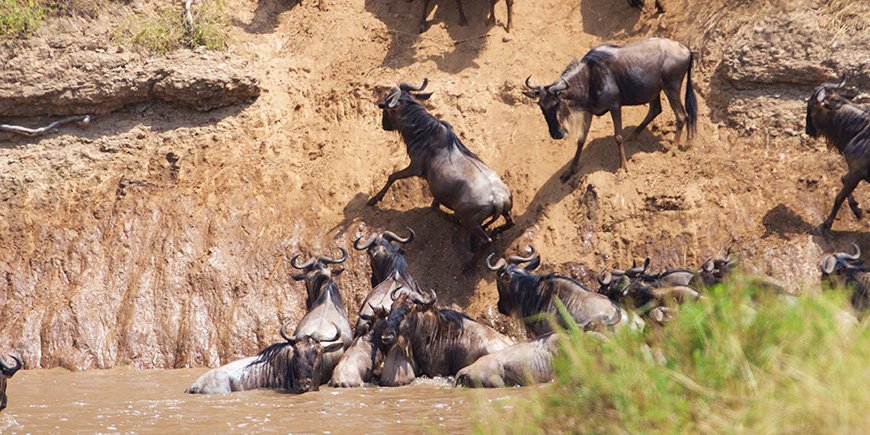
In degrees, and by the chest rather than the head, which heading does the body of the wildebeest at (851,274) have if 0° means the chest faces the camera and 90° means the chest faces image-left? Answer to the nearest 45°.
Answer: approximately 90°

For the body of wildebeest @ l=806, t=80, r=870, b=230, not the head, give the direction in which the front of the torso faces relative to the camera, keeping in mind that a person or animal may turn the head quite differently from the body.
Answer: to the viewer's left

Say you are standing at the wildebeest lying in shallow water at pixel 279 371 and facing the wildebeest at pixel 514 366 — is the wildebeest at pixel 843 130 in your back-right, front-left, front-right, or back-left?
front-left

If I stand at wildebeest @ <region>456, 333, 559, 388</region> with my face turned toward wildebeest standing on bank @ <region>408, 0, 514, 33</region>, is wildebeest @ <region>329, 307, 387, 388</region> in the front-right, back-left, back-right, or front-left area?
front-left

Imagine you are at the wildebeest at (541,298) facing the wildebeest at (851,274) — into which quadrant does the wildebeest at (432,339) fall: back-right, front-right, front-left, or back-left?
back-right

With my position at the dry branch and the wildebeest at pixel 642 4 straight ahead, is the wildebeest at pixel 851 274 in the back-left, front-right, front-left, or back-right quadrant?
front-right

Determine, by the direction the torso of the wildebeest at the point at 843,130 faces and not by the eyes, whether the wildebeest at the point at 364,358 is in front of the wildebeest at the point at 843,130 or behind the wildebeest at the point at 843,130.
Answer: in front
